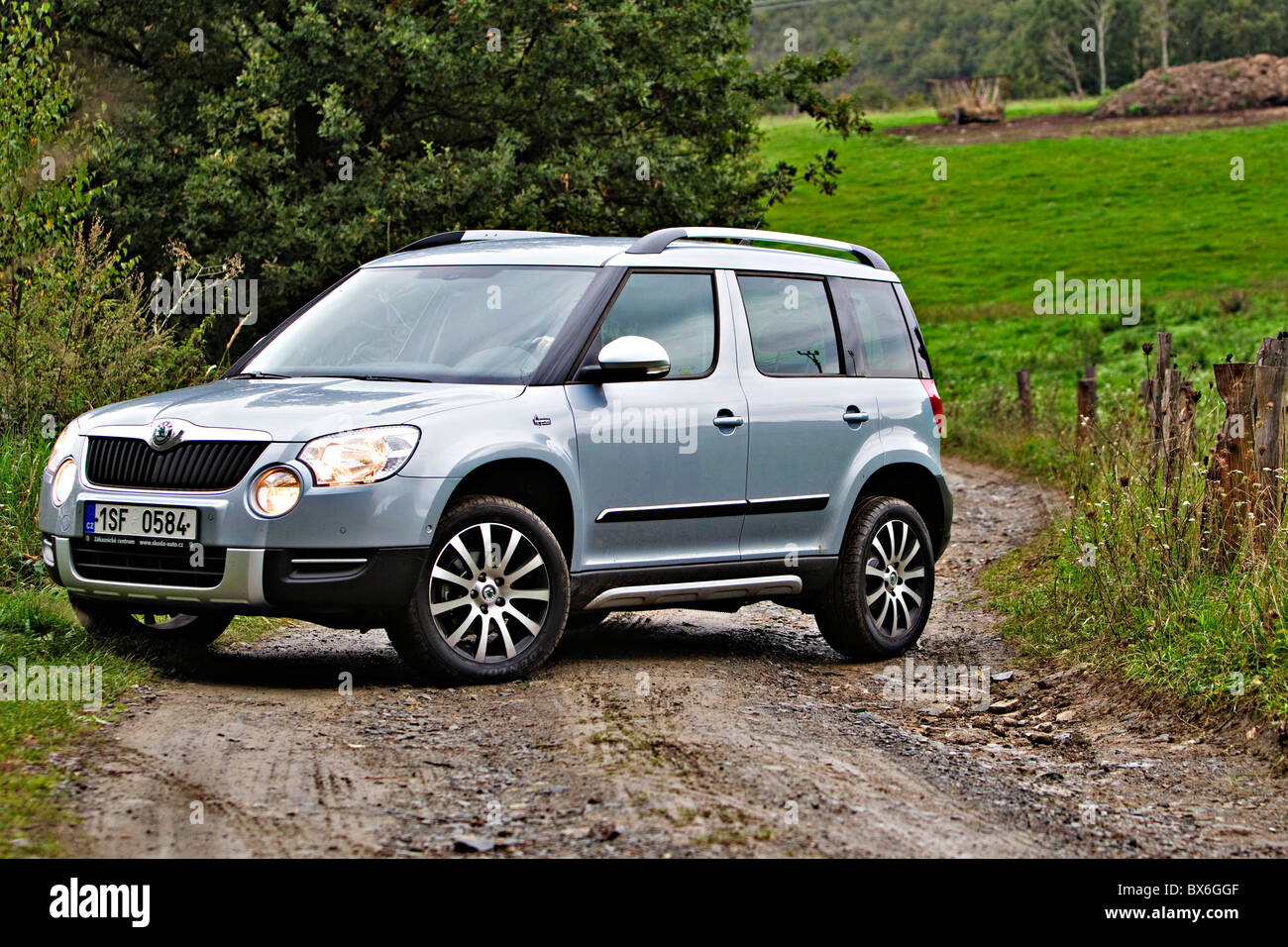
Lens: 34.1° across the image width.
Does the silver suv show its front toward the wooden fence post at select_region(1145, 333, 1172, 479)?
no

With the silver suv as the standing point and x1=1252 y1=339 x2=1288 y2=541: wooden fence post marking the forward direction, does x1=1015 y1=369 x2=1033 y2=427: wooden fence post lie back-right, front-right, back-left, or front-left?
front-left

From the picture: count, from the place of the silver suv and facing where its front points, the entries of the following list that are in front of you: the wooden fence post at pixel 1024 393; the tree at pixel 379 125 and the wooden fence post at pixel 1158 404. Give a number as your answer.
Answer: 0

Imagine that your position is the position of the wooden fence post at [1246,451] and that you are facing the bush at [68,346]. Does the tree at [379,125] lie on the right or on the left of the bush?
right

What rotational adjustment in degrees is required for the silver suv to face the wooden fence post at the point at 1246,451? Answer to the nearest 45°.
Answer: approximately 135° to its left

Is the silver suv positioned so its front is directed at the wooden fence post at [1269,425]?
no

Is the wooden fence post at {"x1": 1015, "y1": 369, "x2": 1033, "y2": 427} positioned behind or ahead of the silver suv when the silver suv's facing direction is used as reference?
behind

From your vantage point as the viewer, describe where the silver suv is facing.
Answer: facing the viewer and to the left of the viewer

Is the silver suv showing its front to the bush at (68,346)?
no

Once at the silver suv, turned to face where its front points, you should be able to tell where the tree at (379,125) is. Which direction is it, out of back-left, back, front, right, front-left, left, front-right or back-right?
back-right

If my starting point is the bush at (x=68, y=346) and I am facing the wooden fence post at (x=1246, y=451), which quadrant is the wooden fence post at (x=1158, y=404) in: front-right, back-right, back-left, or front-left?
front-left

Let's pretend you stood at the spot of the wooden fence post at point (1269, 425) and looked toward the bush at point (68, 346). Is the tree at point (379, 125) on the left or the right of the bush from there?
right
